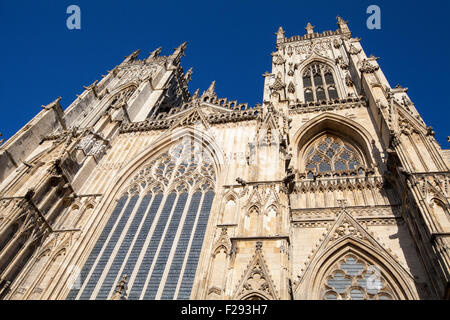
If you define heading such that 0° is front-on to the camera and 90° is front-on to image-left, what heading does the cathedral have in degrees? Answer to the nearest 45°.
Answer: approximately 0°
